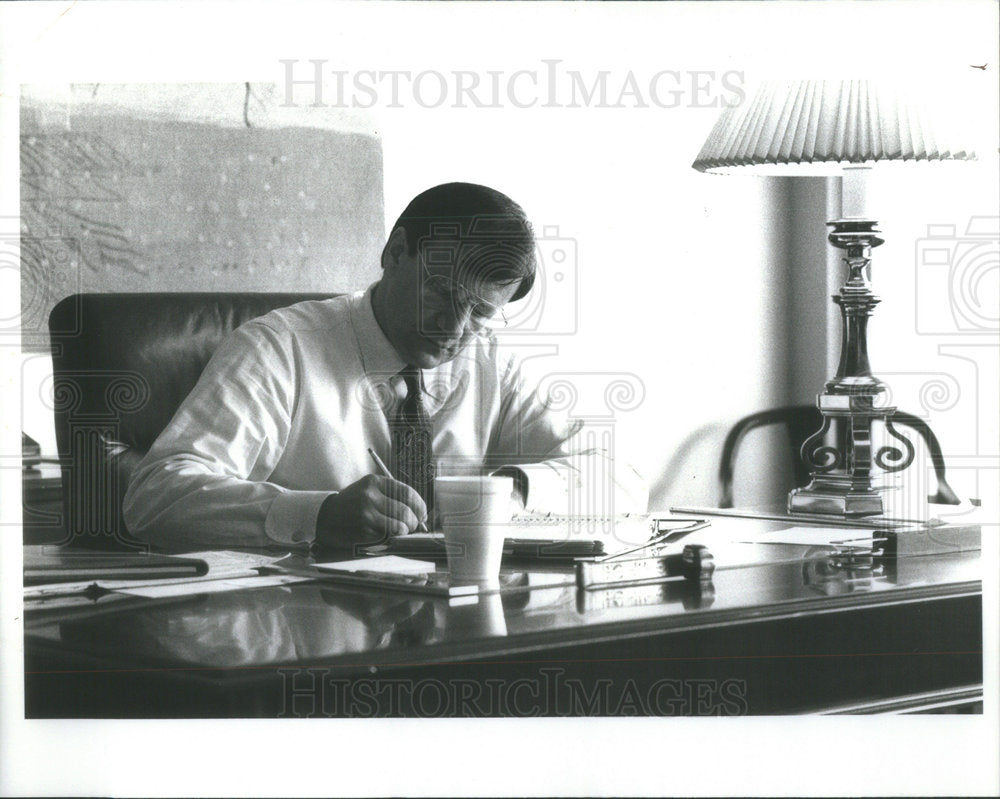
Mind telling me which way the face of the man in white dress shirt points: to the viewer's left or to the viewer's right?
to the viewer's right

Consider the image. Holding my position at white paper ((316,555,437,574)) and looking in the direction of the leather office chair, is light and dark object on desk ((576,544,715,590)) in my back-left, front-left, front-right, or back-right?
back-right

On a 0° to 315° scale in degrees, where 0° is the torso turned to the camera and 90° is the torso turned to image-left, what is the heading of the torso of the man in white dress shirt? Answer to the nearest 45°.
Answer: approximately 315°
